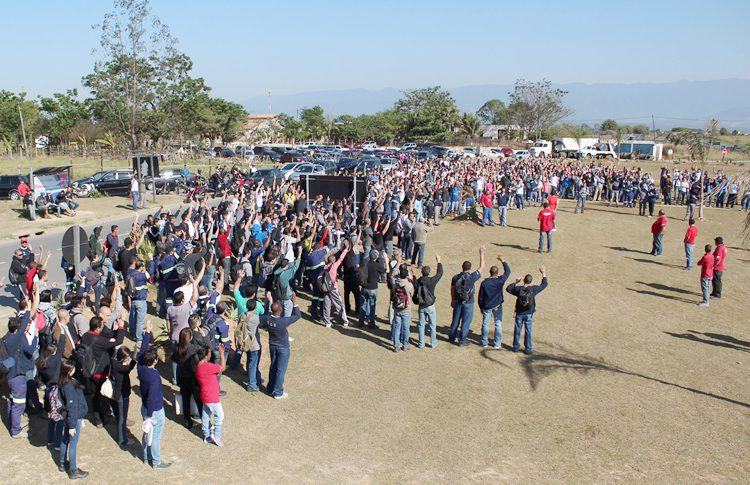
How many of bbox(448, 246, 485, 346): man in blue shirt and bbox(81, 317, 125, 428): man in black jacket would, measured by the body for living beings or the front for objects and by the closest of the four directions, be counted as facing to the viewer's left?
0

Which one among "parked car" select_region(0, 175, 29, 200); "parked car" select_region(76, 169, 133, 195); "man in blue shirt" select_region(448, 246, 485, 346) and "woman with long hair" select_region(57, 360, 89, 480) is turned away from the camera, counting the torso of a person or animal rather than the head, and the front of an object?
the man in blue shirt

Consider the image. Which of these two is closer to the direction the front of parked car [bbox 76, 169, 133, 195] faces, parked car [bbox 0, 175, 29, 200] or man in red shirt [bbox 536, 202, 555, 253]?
the parked car

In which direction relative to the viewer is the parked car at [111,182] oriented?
to the viewer's left

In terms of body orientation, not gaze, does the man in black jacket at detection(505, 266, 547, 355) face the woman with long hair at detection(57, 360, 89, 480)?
no

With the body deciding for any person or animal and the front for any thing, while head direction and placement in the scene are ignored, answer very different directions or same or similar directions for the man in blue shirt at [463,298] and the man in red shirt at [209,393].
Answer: same or similar directions

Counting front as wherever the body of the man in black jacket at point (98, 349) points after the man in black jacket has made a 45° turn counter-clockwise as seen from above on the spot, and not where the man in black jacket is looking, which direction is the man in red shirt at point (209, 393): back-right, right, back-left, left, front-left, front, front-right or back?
back-right

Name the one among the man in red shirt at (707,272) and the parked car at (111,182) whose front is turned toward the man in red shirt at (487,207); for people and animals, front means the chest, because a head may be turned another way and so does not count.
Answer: the man in red shirt at (707,272)

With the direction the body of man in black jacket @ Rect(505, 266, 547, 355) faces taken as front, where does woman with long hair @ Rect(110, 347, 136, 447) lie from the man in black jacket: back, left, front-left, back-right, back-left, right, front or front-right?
back-left
